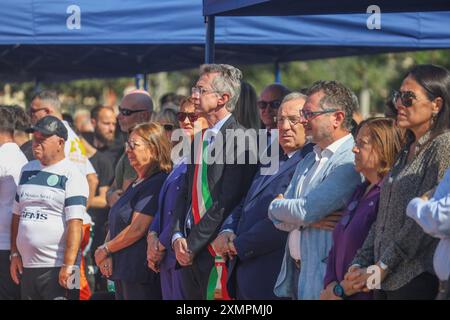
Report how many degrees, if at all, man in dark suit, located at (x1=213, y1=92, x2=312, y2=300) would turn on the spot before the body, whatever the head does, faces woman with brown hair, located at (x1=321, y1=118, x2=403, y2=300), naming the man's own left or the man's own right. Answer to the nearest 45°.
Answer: approximately 90° to the man's own left

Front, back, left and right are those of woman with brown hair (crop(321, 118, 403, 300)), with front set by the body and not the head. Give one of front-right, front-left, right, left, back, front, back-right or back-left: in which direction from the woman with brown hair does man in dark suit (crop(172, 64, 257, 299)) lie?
front-right

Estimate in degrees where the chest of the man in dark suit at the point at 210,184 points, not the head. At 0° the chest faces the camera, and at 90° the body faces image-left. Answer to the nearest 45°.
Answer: approximately 45°

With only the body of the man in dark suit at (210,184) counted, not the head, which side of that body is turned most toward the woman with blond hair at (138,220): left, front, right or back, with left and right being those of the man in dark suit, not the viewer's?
right

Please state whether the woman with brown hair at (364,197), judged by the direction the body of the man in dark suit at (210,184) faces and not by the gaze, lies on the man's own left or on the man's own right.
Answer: on the man's own left

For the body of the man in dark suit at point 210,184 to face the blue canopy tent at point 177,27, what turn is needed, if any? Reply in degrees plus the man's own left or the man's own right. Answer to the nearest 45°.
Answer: approximately 135° to the man's own right
